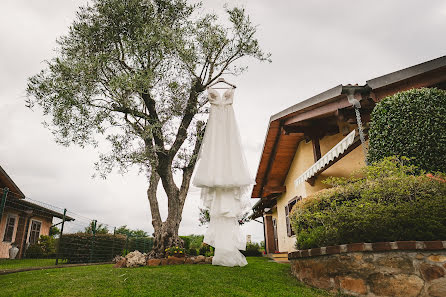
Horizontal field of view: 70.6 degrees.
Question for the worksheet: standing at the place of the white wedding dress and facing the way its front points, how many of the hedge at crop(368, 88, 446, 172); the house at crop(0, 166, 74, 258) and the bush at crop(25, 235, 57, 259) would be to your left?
1

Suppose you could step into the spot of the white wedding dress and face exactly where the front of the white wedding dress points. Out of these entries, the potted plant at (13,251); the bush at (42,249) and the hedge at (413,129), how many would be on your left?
1

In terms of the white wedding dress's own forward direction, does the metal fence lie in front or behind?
behind

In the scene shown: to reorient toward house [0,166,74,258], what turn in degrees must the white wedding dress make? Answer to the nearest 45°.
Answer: approximately 135° to its right

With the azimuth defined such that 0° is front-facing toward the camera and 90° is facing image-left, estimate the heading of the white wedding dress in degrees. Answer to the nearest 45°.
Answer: approximately 0°

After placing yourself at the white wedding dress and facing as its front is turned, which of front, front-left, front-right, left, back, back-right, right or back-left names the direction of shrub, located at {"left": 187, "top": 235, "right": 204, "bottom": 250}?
back

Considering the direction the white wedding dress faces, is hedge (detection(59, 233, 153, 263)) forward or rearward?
rearward

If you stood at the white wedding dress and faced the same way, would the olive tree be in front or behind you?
behind

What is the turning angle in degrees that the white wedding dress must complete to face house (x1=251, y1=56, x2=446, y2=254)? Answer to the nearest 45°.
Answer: approximately 135° to its left

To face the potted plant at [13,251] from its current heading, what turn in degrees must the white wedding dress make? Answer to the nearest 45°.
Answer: approximately 135° to its right

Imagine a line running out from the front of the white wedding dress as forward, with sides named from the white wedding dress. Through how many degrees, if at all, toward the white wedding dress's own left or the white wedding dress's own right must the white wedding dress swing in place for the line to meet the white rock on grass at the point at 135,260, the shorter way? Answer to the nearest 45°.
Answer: approximately 135° to the white wedding dress's own right

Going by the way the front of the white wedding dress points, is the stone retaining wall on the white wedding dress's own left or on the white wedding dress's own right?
on the white wedding dress's own left
